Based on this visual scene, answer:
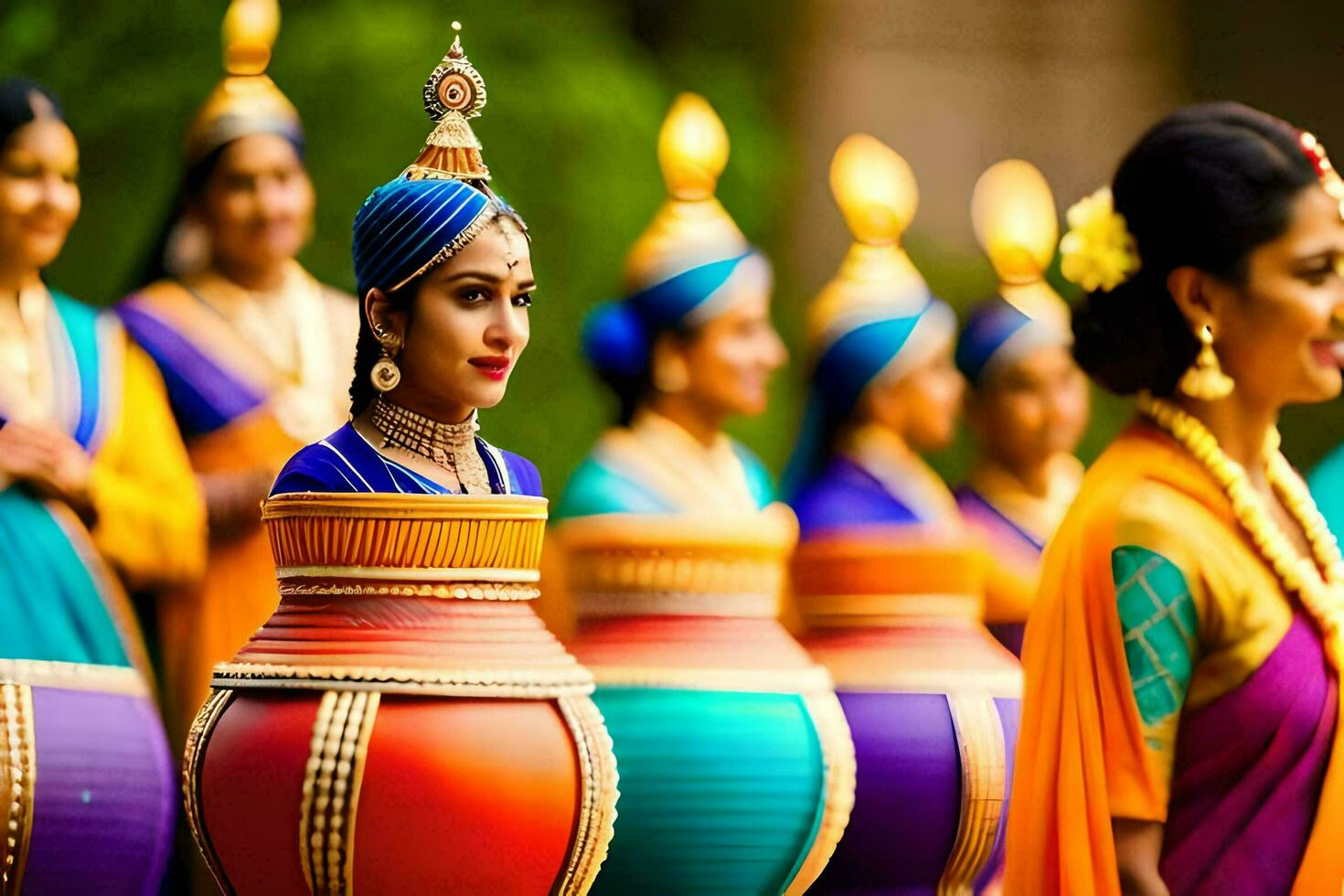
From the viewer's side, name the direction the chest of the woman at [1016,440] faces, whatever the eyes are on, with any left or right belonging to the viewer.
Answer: facing the viewer and to the right of the viewer

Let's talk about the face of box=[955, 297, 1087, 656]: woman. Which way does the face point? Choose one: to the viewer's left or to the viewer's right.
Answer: to the viewer's right

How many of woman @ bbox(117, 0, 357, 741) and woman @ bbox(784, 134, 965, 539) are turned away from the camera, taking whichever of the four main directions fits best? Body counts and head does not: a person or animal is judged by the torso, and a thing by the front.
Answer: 0

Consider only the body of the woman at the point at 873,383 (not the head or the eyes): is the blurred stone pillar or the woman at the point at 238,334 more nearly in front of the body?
the blurred stone pillar

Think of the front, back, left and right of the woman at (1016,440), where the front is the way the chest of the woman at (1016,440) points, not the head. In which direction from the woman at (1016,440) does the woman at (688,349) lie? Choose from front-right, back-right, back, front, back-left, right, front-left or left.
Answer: right

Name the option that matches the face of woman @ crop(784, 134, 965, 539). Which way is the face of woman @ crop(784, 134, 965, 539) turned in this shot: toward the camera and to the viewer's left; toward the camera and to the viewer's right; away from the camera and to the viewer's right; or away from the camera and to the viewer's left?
toward the camera and to the viewer's right

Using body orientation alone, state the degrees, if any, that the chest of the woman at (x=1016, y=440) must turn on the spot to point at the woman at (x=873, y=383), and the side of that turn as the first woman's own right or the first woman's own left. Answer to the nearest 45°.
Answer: approximately 90° to the first woman's own right

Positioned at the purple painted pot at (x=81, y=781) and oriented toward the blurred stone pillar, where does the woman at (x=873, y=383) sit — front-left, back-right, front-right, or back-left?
front-right

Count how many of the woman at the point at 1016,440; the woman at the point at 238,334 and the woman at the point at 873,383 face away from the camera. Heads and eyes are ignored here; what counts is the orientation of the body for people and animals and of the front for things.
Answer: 0

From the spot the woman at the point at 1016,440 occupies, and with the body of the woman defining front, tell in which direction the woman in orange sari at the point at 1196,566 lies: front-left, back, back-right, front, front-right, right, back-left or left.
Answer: front-right

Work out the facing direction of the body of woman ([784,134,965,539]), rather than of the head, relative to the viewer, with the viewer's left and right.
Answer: facing to the right of the viewer
